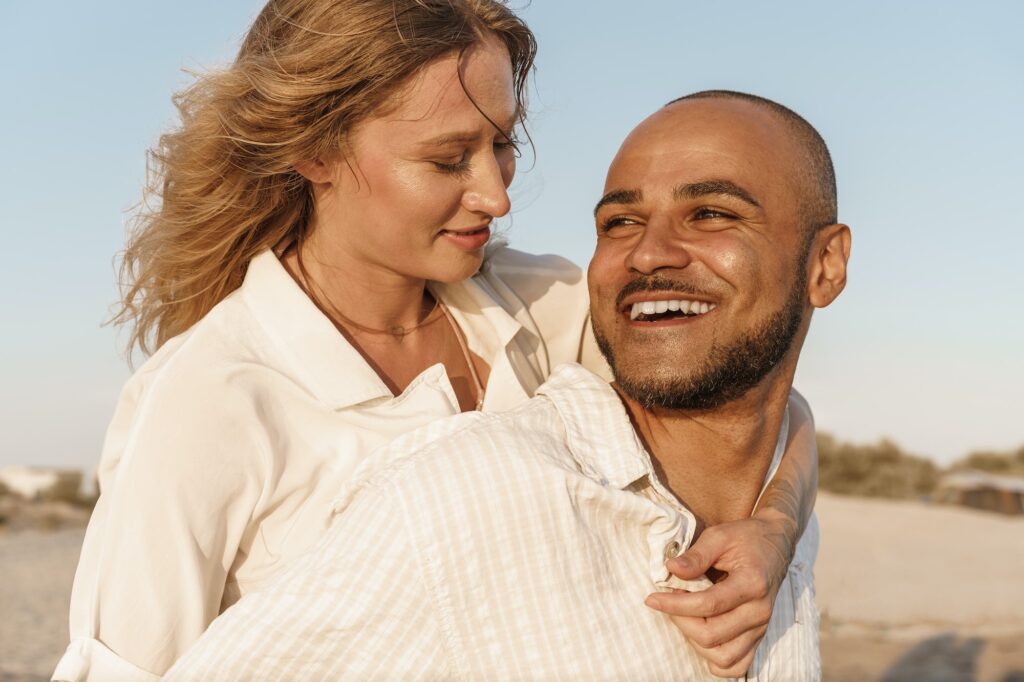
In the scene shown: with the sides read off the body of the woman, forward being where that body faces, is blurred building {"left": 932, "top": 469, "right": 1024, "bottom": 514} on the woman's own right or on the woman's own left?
on the woman's own left

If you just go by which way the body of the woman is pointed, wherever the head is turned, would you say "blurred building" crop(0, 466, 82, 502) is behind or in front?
behind

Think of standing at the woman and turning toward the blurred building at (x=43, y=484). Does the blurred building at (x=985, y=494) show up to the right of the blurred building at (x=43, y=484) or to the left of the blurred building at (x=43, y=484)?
right

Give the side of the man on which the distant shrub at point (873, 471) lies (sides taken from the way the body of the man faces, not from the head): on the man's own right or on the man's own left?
on the man's own left

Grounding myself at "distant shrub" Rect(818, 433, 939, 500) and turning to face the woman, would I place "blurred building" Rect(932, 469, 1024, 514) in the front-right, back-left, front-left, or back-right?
front-left

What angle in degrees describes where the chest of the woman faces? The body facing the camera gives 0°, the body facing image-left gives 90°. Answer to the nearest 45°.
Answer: approximately 315°

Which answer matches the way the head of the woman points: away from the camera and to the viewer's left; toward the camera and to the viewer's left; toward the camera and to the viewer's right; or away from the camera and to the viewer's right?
toward the camera and to the viewer's right
